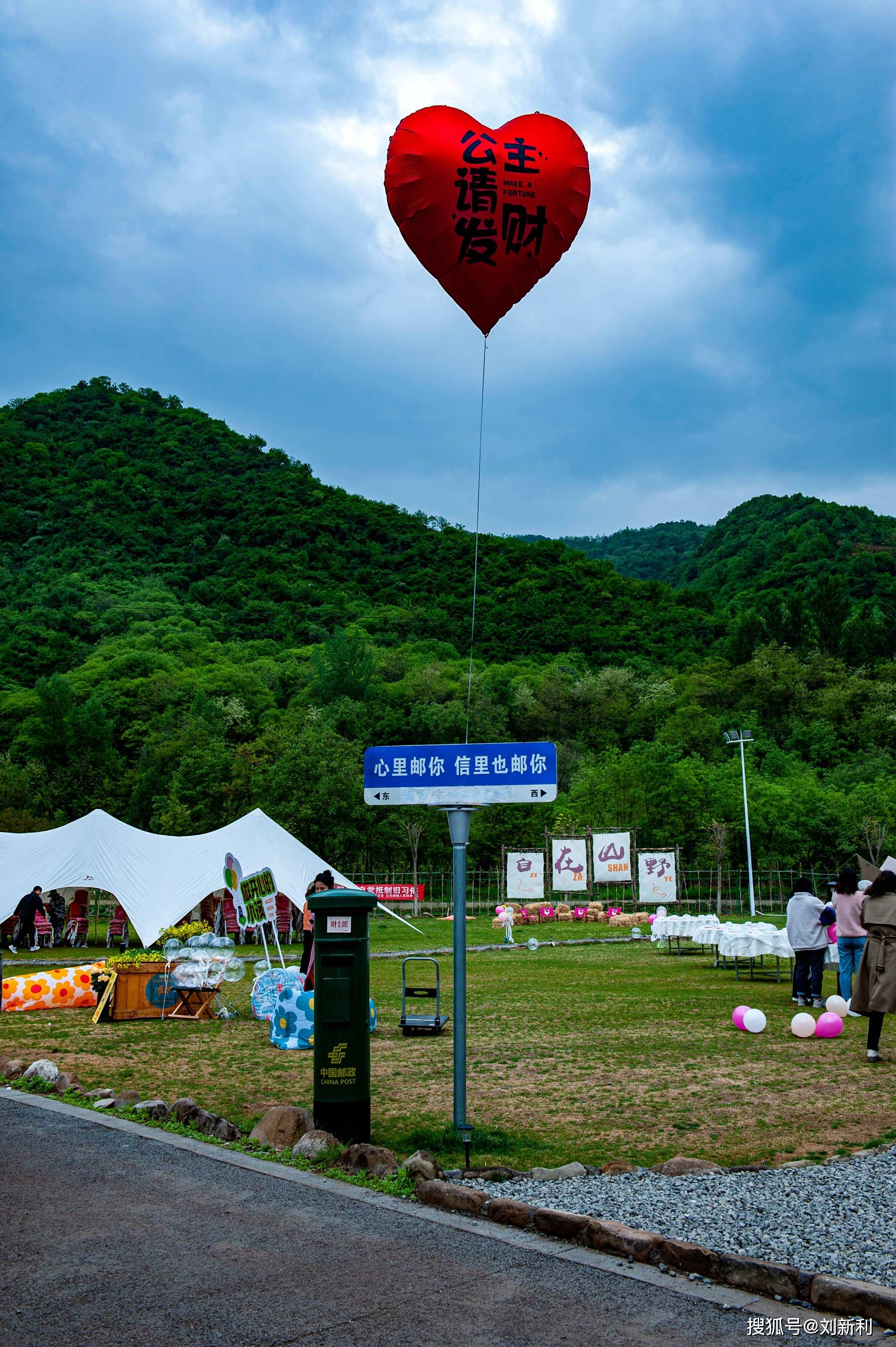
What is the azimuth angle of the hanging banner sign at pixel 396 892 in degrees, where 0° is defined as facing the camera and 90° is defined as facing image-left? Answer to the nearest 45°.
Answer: approximately 0°

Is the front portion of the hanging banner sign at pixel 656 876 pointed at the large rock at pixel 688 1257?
yes

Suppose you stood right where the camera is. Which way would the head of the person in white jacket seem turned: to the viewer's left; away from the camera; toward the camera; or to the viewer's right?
away from the camera

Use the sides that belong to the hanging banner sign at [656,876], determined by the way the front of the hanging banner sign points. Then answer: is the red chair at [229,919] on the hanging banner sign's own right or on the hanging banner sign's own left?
on the hanging banner sign's own right

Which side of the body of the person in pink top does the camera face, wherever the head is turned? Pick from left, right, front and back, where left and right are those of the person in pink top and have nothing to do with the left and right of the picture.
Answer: back

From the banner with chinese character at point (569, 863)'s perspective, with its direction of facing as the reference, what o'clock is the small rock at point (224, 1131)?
The small rock is roughly at 12 o'clock from the banner with chinese character.

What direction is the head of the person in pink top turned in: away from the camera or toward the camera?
away from the camera

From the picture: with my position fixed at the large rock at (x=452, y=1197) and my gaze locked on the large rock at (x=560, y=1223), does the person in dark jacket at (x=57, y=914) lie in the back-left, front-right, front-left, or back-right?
back-left

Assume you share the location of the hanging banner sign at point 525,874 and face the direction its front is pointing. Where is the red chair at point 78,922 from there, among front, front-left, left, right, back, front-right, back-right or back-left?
front-right
